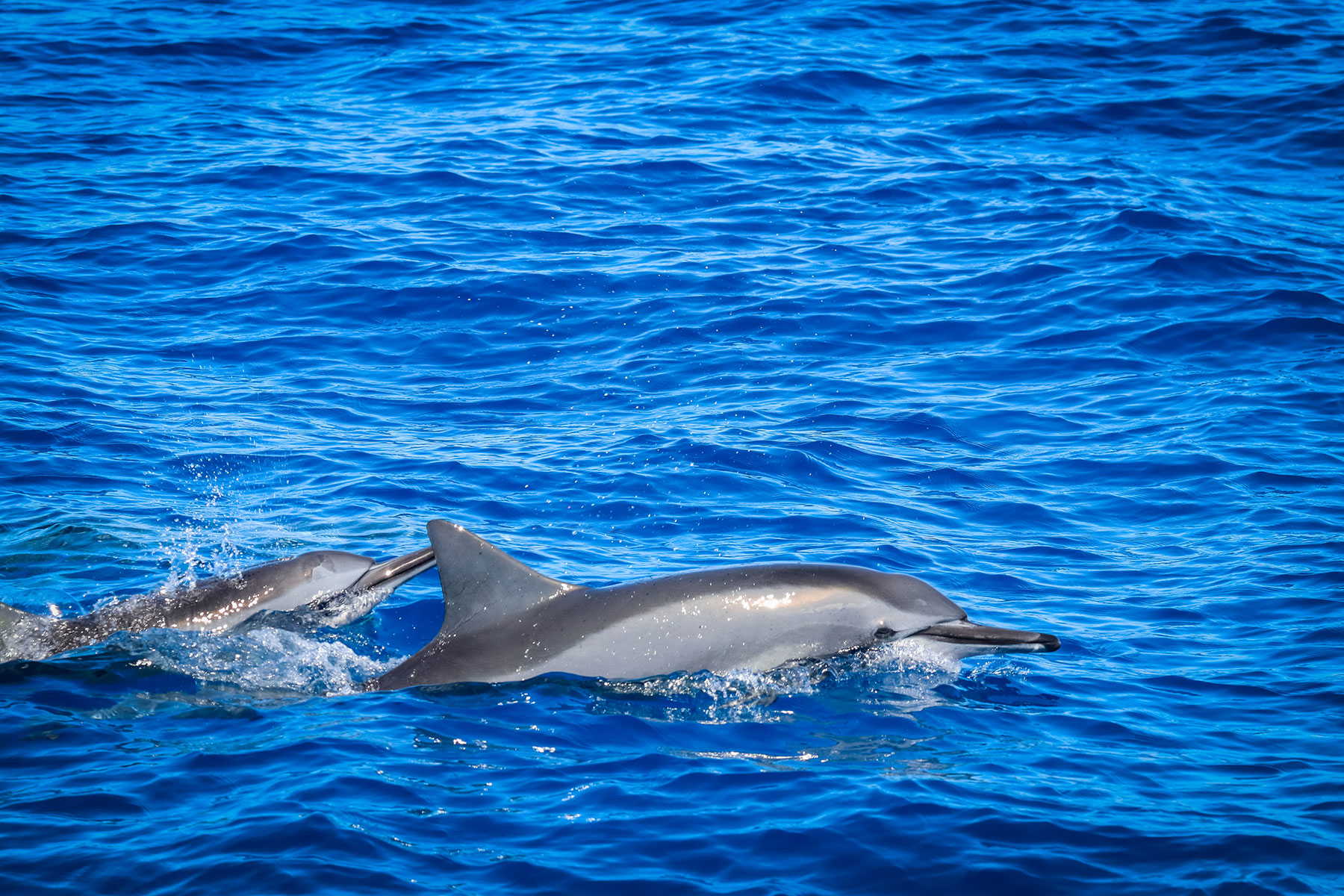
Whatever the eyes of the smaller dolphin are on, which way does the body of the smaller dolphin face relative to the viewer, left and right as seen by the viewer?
facing to the right of the viewer

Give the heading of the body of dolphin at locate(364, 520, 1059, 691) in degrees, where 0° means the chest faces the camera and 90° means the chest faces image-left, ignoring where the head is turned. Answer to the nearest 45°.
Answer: approximately 270°

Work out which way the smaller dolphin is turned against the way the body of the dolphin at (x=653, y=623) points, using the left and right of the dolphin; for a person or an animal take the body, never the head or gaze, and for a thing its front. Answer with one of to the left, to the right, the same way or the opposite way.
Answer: the same way

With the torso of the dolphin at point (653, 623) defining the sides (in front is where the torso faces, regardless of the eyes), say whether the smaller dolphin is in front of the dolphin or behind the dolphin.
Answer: behind

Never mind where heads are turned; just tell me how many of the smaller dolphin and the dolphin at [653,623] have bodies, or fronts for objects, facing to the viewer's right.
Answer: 2

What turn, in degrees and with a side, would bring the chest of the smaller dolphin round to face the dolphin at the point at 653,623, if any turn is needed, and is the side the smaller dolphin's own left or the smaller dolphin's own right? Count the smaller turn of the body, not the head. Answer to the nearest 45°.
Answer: approximately 45° to the smaller dolphin's own right
